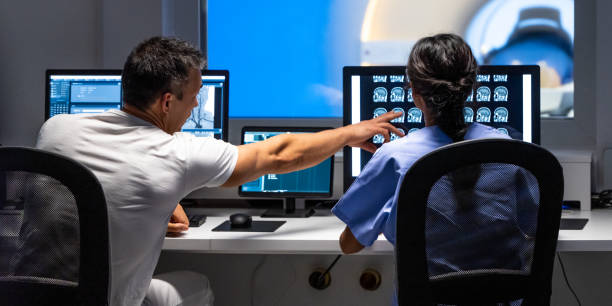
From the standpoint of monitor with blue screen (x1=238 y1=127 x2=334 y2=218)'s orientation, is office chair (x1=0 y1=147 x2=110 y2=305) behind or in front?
in front

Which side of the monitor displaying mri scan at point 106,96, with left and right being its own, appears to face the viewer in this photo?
front

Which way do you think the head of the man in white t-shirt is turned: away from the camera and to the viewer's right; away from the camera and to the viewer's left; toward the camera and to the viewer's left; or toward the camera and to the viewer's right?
away from the camera and to the viewer's right

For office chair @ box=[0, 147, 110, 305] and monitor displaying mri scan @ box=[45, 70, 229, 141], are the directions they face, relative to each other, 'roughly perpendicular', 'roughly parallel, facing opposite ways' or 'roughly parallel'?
roughly parallel, facing opposite ways

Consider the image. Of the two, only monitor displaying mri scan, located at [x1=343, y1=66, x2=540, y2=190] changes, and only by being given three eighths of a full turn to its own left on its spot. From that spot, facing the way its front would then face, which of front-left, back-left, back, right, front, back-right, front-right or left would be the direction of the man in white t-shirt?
back

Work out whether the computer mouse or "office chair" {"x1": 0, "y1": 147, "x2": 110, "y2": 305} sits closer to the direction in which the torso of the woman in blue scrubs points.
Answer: the computer mouse

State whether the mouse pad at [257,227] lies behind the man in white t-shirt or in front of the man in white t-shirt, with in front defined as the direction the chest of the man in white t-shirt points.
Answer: in front

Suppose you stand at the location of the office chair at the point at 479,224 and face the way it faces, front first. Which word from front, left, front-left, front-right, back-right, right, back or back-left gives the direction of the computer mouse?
front-left

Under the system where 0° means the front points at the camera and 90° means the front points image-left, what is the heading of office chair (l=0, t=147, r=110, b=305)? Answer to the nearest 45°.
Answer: approximately 180°

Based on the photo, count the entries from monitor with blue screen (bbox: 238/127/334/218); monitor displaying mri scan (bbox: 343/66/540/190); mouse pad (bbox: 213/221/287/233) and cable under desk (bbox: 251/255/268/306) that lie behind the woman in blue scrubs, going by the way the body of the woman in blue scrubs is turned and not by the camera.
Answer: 0

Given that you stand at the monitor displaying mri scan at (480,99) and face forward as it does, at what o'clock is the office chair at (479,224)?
The office chair is roughly at 12 o'clock from the monitor displaying mri scan.

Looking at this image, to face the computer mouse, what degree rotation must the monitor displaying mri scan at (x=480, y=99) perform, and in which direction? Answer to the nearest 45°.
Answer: approximately 45° to its right

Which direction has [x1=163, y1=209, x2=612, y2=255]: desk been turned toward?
toward the camera

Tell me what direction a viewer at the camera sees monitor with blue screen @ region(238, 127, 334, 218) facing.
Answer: facing the viewer

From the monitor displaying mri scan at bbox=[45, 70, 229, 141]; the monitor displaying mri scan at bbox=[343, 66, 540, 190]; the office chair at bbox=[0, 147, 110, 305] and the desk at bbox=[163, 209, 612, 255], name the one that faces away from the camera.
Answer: the office chair

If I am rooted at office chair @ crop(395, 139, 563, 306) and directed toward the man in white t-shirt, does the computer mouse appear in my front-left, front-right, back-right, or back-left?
front-right

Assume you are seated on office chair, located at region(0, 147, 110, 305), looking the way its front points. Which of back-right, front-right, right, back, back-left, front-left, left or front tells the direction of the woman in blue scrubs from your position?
right

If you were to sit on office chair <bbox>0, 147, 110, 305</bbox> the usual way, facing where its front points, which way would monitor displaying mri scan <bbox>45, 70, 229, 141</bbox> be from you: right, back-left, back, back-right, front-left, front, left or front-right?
front
